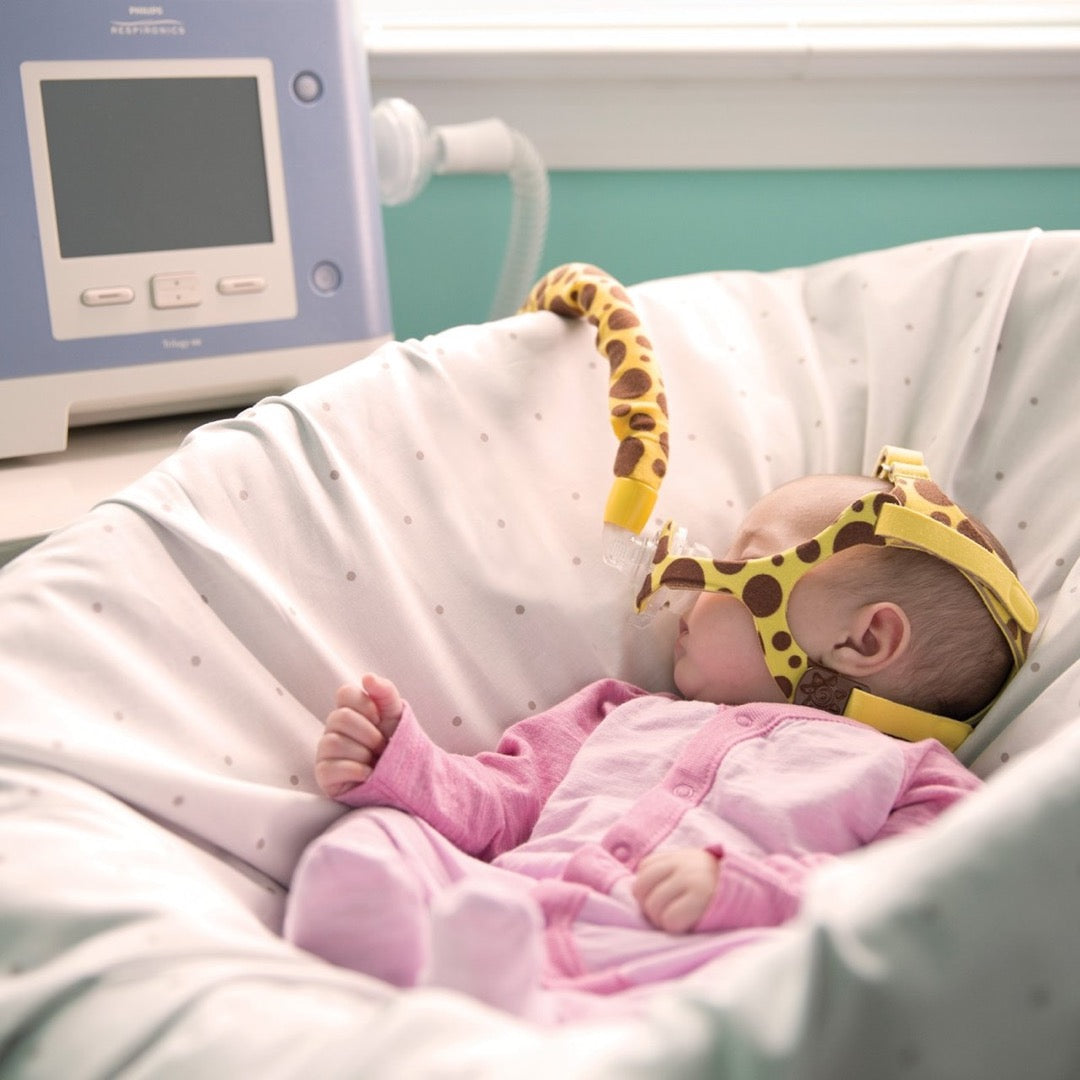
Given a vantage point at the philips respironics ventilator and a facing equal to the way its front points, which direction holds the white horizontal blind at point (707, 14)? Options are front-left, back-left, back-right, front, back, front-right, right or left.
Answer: back-left

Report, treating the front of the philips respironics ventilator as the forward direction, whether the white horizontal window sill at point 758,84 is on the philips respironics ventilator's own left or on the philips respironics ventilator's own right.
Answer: on the philips respironics ventilator's own left

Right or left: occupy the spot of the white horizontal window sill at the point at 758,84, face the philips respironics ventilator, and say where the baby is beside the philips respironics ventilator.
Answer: left

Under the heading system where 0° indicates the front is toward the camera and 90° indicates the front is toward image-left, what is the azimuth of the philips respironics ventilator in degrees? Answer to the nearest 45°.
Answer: approximately 0°
